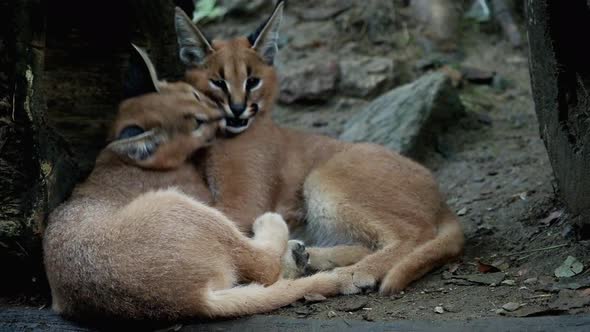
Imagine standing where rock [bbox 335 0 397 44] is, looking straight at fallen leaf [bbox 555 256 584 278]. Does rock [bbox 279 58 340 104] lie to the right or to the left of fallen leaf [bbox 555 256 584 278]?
right

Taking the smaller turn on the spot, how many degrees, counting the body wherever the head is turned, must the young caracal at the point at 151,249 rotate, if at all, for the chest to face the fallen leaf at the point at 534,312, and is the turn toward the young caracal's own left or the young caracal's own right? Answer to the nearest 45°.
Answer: approximately 45° to the young caracal's own right

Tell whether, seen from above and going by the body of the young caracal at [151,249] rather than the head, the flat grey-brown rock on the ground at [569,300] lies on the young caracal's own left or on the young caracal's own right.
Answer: on the young caracal's own right

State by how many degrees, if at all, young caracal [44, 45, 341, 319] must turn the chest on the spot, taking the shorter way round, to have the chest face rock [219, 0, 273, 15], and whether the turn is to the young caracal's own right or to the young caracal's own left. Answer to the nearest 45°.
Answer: approximately 45° to the young caracal's own left

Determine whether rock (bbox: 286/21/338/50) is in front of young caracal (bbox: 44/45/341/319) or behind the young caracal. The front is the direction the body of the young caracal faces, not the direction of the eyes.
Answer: in front

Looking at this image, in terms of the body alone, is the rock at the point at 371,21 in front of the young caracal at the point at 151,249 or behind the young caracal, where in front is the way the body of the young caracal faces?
in front

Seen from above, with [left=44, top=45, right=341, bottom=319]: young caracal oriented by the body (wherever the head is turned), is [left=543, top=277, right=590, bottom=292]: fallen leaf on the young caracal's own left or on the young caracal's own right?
on the young caracal's own right

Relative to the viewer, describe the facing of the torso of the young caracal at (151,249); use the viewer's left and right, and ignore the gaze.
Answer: facing away from the viewer and to the right of the viewer
